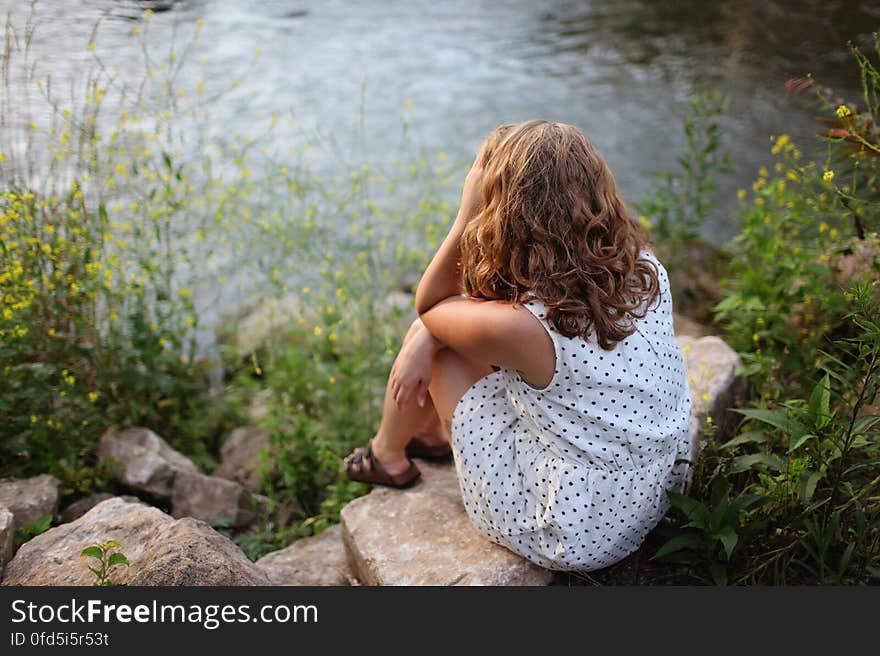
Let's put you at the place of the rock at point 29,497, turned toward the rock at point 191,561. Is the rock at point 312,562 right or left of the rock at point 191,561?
left

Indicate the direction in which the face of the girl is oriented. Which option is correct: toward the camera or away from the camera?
away from the camera

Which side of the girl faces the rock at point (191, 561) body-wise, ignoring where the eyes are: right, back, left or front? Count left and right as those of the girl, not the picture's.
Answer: left

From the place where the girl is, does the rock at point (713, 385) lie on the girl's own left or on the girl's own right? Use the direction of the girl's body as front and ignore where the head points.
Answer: on the girl's own right

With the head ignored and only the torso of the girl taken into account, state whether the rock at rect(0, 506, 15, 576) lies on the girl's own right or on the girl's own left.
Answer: on the girl's own left

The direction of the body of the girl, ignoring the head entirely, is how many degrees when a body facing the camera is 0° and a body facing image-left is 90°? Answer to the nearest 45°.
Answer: approximately 135°

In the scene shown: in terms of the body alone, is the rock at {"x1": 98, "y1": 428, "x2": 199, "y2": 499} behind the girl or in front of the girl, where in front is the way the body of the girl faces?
in front

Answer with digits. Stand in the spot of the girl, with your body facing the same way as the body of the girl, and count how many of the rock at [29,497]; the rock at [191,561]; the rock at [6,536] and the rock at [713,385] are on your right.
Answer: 1

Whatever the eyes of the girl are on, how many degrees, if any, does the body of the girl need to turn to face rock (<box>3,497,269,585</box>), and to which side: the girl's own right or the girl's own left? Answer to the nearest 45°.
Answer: approximately 45° to the girl's own left

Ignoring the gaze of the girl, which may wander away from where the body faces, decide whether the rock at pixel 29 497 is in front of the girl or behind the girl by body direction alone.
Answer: in front
